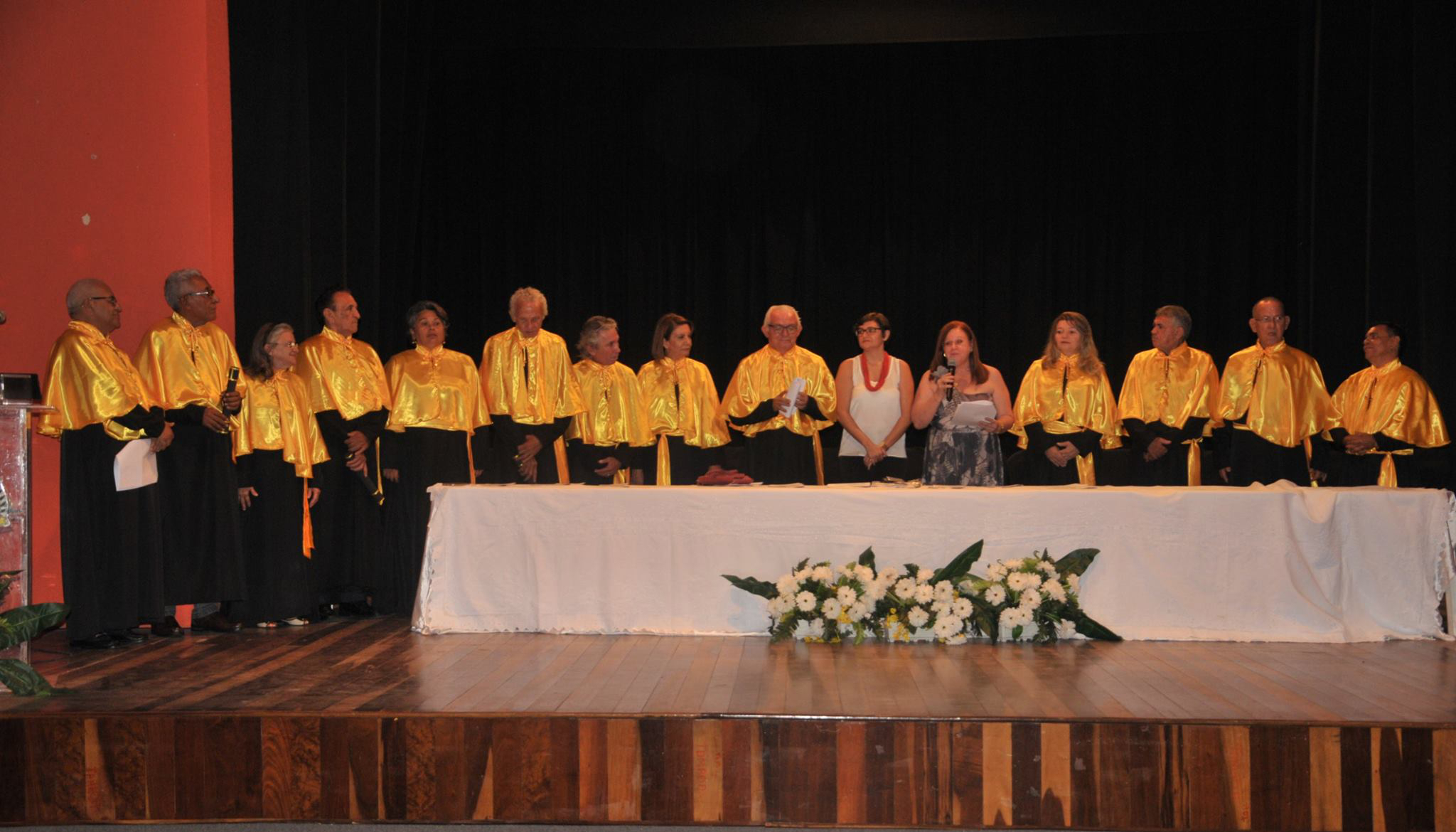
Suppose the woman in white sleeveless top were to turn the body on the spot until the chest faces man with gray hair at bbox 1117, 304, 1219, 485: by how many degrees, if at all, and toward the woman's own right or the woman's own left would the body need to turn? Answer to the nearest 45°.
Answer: approximately 90° to the woman's own left

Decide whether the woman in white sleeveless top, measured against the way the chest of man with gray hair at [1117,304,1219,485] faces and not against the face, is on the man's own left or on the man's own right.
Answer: on the man's own right

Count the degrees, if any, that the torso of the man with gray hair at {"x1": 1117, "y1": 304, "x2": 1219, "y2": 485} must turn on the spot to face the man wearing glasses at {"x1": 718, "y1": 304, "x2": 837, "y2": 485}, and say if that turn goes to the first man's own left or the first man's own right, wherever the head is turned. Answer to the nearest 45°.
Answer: approximately 90° to the first man's own right

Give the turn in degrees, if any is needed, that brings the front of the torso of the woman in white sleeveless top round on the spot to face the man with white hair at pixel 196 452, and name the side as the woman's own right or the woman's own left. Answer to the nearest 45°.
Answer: approximately 45° to the woman's own right

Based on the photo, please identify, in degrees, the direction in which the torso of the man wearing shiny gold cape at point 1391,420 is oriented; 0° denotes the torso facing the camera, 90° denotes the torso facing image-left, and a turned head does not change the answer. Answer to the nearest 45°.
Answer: approximately 45°

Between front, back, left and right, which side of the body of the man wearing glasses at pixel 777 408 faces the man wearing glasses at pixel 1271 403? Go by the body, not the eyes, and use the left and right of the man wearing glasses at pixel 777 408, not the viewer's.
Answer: left

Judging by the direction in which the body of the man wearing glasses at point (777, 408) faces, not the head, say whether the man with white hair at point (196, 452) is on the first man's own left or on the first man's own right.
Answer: on the first man's own right

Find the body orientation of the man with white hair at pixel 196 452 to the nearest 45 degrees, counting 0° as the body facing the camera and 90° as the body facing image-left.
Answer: approximately 315°
